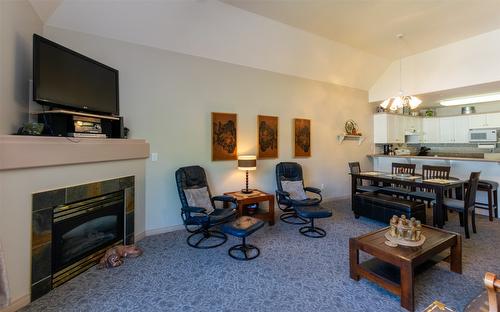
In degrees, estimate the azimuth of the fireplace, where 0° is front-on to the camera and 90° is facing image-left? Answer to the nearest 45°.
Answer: approximately 315°

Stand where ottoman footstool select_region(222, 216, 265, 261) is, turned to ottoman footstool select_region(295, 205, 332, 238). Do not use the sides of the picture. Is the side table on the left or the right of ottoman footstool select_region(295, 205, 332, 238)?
left

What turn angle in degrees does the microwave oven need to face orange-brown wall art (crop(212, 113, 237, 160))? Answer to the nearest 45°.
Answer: approximately 45° to its right

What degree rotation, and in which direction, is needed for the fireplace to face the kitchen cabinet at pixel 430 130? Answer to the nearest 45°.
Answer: approximately 45° to its left

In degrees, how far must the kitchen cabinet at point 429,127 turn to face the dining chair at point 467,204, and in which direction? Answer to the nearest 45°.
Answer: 0° — it already faces it

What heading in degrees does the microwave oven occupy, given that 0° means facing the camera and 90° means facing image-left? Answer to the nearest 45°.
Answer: approximately 0°

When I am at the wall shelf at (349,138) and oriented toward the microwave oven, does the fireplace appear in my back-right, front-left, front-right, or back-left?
back-right

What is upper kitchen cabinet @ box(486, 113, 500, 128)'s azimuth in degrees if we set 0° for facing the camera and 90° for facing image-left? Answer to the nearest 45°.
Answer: approximately 0°

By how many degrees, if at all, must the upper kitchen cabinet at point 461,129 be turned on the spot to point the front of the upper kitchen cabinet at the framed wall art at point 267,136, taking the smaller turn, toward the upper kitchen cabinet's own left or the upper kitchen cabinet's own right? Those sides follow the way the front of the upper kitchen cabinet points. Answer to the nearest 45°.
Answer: approximately 45° to the upper kitchen cabinet's own right

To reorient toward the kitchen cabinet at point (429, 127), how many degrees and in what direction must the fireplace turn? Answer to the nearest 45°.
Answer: approximately 45° to its left

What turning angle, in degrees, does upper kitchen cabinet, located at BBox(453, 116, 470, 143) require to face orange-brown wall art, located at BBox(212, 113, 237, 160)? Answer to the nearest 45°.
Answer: approximately 45° to its right
